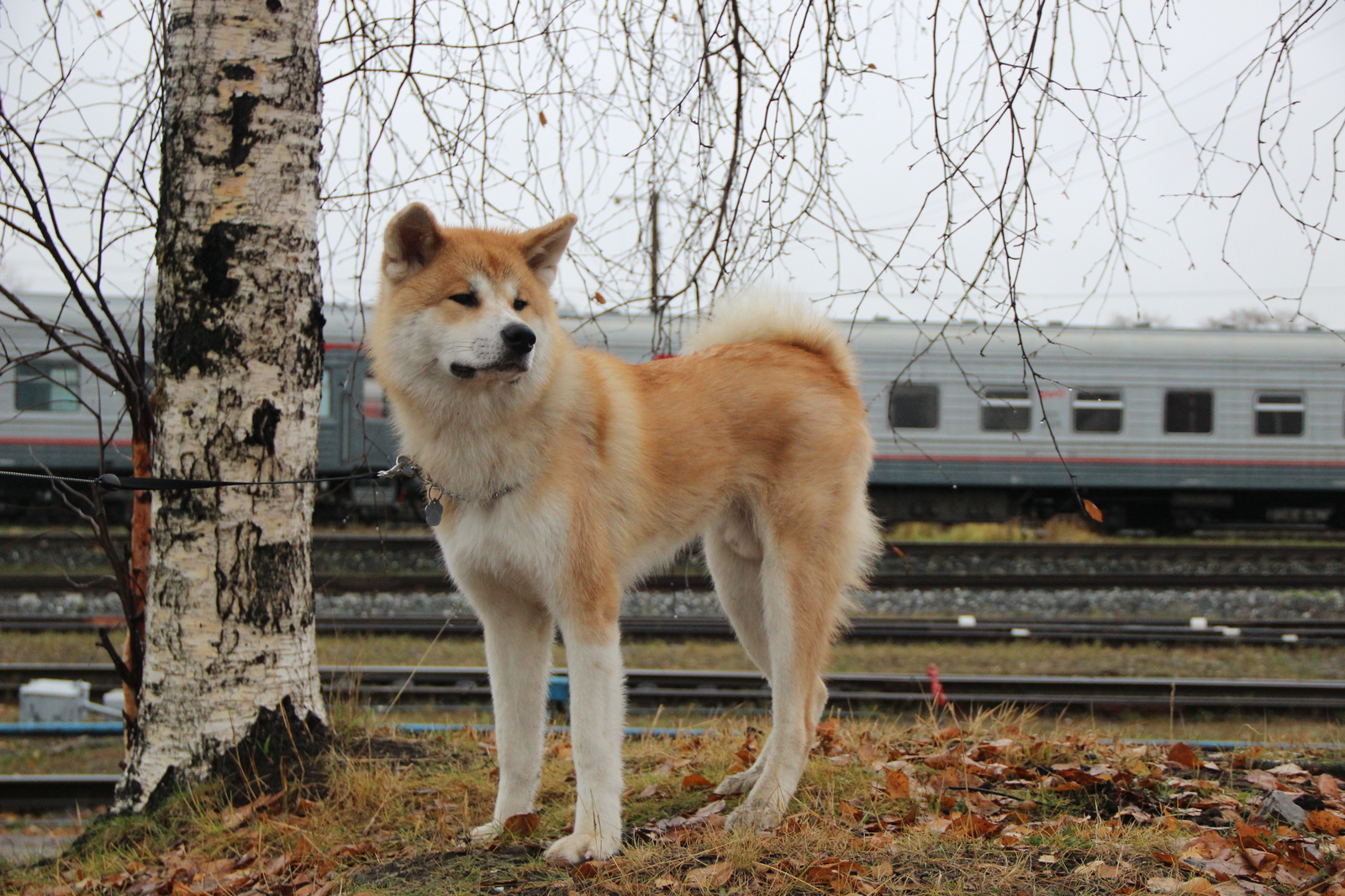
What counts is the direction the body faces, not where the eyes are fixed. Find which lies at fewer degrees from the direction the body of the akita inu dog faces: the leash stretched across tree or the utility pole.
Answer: the leash stretched across tree

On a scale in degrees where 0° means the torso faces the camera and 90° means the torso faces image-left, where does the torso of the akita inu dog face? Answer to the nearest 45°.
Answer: approximately 45°

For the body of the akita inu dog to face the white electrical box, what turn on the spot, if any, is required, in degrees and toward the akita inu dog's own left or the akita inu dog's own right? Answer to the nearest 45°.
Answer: approximately 90° to the akita inu dog's own right

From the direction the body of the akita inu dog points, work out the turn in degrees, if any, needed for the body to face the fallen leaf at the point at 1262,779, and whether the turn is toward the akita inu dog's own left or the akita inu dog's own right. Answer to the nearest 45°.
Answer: approximately 135° to the akita inu dog's own left

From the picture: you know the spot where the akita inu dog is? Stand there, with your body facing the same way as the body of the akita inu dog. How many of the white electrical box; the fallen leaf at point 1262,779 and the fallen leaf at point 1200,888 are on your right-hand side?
1
